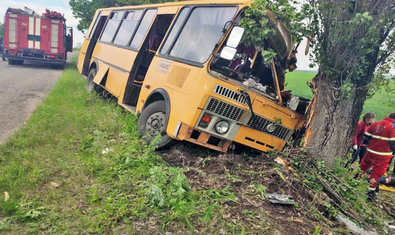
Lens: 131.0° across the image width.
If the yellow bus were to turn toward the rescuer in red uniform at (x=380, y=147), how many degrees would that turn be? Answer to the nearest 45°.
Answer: approximately 45° to its left

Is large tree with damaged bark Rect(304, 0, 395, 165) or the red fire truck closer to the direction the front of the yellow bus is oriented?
the large tree with damaged bark

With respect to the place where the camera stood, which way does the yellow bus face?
facing the viewer and to the right of the viewer
